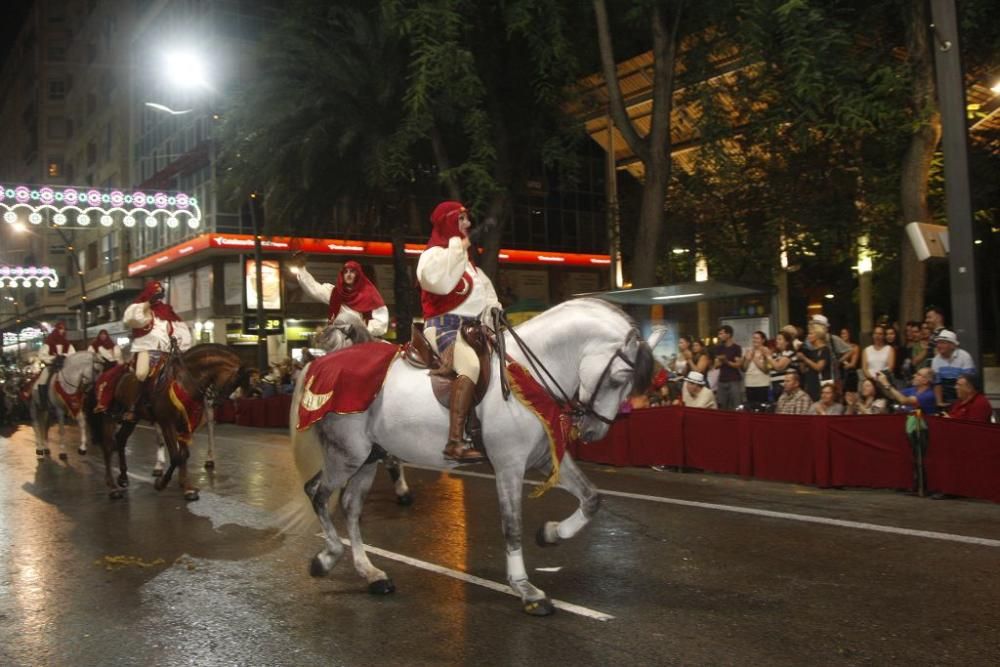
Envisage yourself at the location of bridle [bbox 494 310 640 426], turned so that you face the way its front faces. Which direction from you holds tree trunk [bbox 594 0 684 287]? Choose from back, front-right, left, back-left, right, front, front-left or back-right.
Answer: left

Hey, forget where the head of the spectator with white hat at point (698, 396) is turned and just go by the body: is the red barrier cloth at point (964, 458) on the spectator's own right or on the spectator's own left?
on the spectator's own left

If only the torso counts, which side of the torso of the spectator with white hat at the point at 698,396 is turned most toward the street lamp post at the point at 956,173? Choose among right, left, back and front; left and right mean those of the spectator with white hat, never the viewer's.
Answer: left

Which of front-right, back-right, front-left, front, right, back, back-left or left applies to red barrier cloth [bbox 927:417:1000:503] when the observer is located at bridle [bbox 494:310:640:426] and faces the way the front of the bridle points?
front-left

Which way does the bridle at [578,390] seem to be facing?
to the viewer's right

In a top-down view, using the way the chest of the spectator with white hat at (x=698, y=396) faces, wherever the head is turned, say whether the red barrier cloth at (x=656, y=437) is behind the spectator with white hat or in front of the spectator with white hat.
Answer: in front

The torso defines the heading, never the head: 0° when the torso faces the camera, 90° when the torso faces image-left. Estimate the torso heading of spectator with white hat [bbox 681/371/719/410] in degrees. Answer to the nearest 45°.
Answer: approximately 45°

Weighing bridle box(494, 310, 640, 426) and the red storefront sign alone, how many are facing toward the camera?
1

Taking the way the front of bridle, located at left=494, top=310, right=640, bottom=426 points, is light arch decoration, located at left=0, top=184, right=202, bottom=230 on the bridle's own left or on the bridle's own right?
on the bridle's own left

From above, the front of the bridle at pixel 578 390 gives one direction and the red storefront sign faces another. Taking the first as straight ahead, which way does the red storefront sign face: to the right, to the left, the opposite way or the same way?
to the right

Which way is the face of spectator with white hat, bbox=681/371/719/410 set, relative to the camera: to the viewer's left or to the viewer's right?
to the viewer's left
